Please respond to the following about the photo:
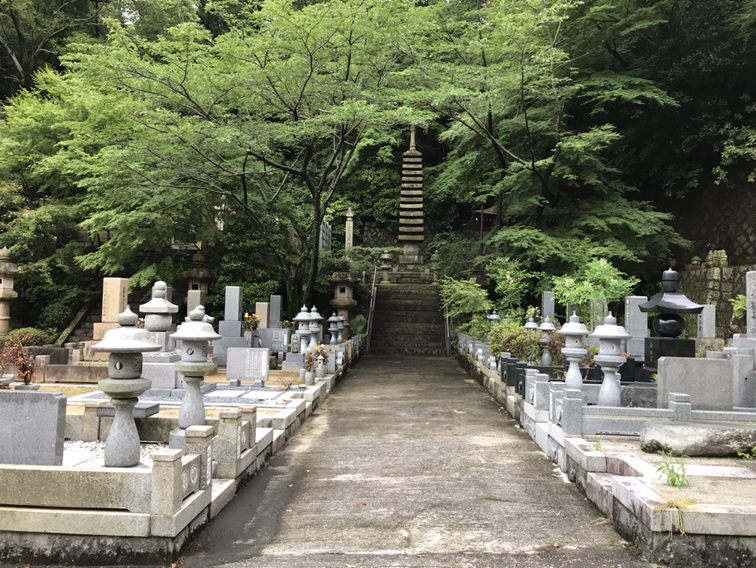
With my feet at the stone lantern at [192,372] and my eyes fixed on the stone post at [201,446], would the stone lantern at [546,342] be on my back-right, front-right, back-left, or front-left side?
back-left

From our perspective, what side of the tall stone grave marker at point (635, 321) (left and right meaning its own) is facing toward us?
left

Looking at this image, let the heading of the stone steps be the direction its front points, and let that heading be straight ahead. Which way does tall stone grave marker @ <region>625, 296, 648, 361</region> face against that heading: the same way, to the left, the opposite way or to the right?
to the right

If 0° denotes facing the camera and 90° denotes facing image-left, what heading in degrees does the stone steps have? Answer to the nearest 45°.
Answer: approximately 0°

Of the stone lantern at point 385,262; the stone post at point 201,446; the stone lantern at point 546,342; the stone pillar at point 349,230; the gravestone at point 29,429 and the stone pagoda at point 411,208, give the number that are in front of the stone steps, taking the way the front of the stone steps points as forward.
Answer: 3

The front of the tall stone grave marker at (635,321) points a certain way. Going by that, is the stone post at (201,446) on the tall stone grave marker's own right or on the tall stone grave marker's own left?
on the tall stone grave marker's own left

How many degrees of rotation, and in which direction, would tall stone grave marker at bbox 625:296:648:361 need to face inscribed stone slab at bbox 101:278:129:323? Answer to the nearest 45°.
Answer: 0° — it already faces it
